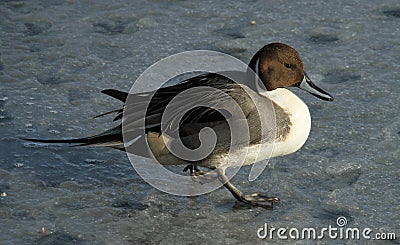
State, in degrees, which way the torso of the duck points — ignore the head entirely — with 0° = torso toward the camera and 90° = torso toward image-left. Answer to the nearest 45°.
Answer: approximately 270°
